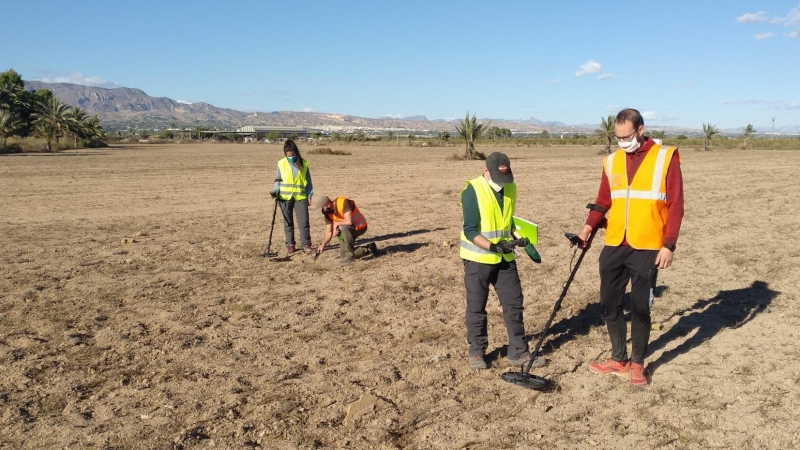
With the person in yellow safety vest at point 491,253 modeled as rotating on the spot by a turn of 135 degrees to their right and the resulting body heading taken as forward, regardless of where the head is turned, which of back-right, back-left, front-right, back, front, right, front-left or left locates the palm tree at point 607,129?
right

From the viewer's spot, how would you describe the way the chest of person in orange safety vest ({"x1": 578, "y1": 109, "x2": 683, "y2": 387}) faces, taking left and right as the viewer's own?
facing the viewer and to the left of the viewer

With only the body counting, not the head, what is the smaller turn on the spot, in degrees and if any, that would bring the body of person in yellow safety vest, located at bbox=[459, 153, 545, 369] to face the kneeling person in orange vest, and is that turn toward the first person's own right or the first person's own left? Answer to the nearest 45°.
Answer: approximately 180°

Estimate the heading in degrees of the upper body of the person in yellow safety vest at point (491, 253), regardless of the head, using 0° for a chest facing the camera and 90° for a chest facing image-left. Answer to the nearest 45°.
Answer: approximately 315°

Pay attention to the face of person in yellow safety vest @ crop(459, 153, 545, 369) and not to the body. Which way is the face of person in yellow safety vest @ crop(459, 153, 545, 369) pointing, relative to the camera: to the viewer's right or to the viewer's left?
to the viewer's right

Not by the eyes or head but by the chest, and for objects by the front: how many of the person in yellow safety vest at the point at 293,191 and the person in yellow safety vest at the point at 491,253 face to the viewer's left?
0

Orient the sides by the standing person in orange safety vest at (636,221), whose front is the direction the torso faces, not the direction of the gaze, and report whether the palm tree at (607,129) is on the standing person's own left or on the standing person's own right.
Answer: on the standing person's own right

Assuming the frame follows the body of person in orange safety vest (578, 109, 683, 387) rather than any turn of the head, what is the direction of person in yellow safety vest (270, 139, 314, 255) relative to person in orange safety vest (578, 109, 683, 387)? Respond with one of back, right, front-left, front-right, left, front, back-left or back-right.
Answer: right

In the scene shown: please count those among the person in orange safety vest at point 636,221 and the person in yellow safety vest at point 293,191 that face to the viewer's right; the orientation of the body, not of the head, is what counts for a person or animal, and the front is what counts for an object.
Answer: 0

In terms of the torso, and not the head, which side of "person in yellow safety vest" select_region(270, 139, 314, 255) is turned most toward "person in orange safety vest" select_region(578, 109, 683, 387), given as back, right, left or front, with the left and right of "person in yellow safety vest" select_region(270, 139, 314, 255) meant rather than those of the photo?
front

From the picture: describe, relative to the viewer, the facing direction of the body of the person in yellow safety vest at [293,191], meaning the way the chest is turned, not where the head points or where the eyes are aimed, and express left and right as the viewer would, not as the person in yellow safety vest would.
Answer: facing the viewer

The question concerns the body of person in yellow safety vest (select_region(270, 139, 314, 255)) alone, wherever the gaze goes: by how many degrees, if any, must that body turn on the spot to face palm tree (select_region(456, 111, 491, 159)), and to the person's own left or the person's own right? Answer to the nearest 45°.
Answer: approximately 180°
